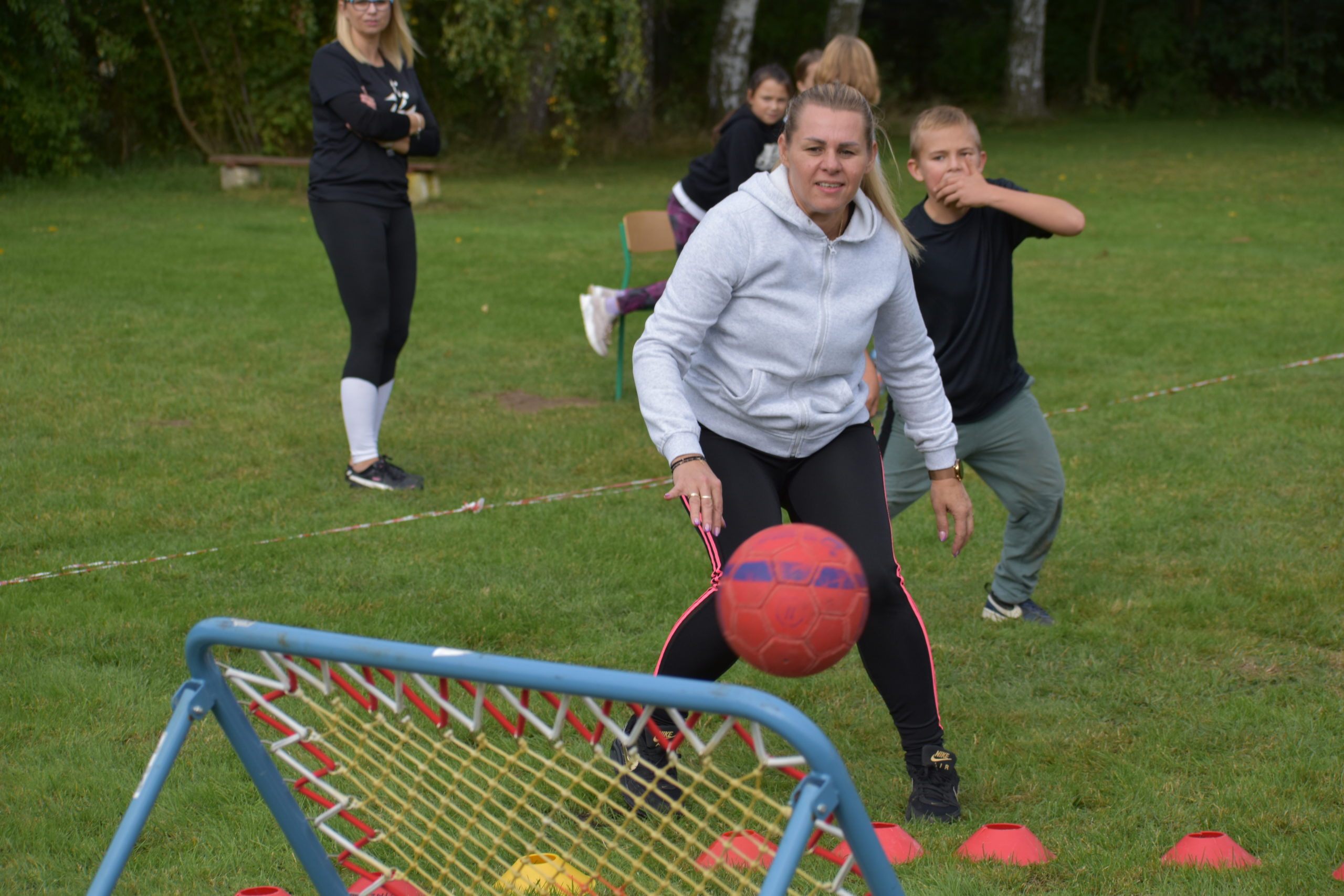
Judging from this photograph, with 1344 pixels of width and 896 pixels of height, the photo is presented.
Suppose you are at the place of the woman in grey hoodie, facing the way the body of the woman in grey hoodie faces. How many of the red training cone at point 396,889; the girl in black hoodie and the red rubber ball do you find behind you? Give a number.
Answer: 1

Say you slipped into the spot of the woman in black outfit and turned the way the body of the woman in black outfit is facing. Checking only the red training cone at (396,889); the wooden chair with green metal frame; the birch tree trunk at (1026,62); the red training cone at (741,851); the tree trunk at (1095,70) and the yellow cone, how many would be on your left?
3

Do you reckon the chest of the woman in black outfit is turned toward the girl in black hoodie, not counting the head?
no

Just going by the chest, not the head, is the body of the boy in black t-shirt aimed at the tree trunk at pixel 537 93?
no

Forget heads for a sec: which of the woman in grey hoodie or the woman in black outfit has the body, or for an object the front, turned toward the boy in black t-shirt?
the woman in black outfit

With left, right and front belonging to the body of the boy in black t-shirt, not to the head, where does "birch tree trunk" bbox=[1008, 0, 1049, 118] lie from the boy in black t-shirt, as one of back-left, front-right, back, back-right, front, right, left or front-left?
back

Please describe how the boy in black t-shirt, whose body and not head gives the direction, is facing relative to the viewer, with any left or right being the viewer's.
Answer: facing the viewer

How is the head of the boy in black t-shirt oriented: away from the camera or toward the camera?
toward the camera

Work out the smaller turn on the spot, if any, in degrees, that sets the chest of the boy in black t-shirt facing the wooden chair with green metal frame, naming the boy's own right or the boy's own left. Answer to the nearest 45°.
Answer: approximately 135° to the boy's own right

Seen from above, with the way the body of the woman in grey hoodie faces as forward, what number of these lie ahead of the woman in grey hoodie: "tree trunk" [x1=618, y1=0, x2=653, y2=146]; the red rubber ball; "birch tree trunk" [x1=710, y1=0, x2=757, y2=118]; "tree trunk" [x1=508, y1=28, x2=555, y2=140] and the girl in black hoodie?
1

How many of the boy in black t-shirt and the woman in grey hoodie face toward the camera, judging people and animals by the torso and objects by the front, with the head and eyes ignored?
2

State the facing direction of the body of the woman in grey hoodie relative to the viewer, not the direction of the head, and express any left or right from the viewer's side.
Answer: facing the viewer

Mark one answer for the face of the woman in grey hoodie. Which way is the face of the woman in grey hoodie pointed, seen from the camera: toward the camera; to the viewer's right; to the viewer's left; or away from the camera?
toward the camera

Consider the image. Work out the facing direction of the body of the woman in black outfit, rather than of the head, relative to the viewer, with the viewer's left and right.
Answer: facing the viewer and to the right of the viewer

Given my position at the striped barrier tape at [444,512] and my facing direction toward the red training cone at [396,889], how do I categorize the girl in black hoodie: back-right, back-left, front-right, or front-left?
back-left
